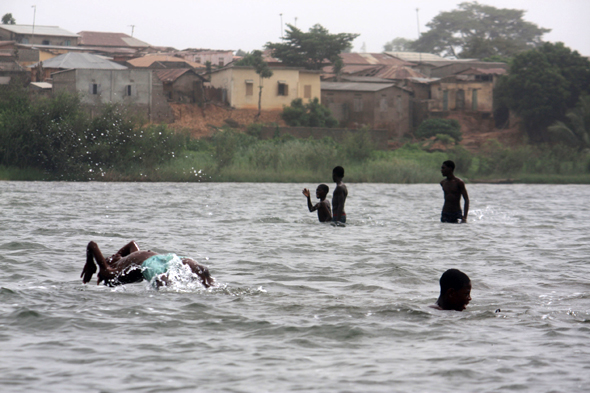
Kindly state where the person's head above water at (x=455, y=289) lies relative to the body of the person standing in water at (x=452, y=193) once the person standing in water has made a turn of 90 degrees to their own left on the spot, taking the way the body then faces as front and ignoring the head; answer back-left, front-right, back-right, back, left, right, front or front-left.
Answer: front-right

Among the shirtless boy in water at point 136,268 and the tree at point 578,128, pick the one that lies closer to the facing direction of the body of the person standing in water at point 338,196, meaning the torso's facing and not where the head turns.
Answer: the shirtless boy in water

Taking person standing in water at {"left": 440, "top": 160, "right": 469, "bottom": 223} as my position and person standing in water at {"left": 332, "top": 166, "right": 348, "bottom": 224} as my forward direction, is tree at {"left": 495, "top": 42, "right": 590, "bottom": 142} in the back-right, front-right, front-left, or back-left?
back-right

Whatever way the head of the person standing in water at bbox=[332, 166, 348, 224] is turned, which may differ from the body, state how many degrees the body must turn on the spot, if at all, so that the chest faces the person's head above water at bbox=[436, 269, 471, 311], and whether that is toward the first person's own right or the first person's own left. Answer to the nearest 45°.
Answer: approximately 90° to the first person's own left

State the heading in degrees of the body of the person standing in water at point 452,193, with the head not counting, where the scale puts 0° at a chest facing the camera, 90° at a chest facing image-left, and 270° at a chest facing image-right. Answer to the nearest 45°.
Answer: approximately 45°

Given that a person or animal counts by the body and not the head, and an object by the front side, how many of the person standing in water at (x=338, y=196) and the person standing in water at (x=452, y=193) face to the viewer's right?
0
